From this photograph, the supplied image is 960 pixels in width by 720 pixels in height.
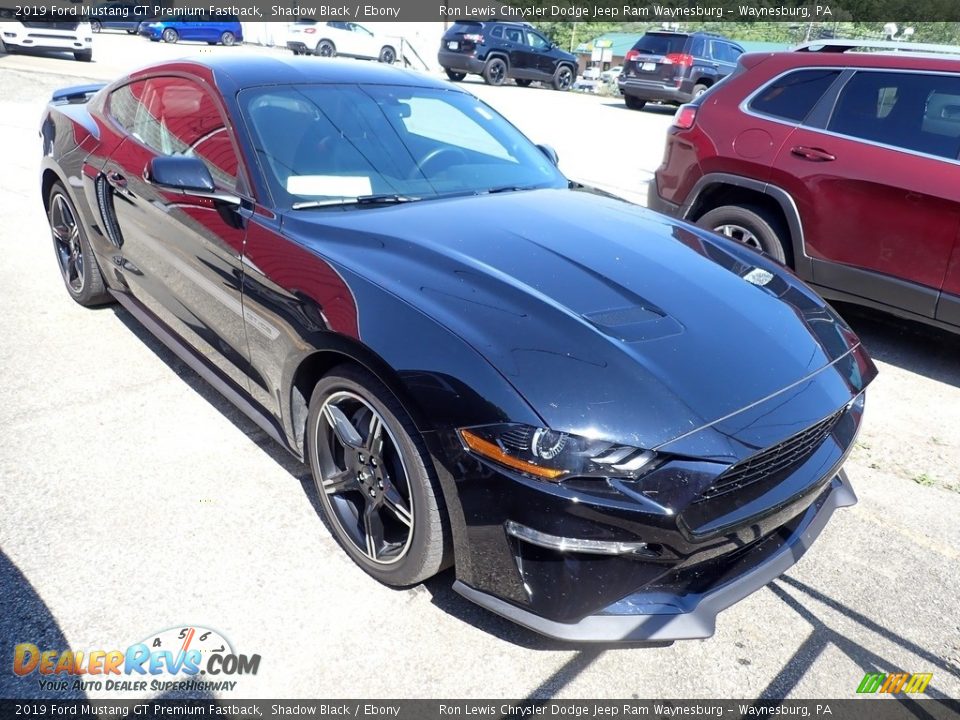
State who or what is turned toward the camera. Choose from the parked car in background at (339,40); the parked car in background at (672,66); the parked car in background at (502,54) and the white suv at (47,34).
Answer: the white suv

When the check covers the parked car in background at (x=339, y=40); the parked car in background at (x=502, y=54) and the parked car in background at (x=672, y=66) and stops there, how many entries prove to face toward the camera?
0

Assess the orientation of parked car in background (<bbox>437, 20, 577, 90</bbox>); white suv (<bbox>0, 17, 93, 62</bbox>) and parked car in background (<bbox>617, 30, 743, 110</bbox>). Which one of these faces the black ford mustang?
the white suv

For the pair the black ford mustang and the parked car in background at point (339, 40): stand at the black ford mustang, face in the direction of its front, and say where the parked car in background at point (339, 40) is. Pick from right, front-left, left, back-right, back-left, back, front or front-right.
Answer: back-left

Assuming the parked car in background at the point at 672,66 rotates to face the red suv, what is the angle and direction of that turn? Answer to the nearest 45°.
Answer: approximately 135° to its right

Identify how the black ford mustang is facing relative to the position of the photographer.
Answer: facing the viewer and to the right of the viewer

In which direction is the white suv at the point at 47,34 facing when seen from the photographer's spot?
facing the viewer

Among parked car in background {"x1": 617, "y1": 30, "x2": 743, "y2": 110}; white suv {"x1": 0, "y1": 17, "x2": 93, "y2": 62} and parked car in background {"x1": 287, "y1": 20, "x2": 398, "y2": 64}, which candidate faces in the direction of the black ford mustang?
the white suv

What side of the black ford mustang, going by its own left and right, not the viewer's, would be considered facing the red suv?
left
